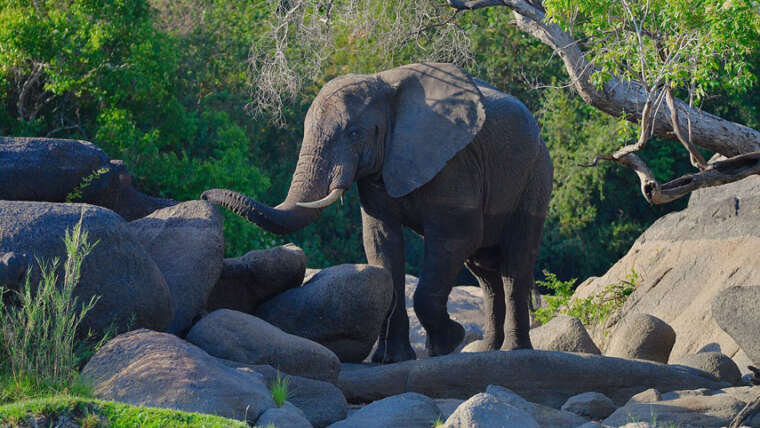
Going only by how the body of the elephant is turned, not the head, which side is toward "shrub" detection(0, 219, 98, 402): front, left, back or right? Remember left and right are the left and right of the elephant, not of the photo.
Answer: front

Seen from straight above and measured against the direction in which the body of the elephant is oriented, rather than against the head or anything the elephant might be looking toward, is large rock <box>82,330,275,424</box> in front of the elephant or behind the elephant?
in front

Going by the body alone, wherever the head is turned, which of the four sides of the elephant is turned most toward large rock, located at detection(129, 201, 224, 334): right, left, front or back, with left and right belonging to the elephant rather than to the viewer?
front

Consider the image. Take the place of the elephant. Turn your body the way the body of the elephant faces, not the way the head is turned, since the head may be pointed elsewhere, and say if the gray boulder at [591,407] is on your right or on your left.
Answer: on your left

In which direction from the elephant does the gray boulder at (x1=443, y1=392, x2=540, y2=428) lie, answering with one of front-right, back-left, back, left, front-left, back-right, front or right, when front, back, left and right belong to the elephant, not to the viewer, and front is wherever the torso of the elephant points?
front-left

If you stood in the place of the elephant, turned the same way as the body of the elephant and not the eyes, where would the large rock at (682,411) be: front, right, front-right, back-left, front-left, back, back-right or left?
left

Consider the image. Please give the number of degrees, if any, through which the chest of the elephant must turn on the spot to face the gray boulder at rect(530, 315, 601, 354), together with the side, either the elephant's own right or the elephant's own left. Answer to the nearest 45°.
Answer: approximately 180°

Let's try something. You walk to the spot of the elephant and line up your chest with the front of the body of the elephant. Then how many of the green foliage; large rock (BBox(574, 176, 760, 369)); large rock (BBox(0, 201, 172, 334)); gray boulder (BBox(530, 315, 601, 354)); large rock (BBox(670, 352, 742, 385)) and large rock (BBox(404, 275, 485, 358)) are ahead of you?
1

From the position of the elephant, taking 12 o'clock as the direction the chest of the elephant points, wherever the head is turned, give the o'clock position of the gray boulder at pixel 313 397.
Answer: The gray boulder is roughly at 11 o'clock from the elephant.

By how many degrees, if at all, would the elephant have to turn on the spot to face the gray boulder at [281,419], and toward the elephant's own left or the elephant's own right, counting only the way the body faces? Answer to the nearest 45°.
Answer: approximately 45° to the elephant's own left

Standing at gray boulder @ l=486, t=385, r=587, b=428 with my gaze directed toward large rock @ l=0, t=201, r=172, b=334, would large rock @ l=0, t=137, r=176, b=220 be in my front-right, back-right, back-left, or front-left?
front-right

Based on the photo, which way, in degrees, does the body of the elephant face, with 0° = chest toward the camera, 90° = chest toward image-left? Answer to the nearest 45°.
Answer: approximately 45°

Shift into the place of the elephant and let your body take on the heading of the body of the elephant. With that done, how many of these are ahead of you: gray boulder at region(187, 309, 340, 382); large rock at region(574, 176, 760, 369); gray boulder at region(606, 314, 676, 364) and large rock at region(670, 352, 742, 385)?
1
